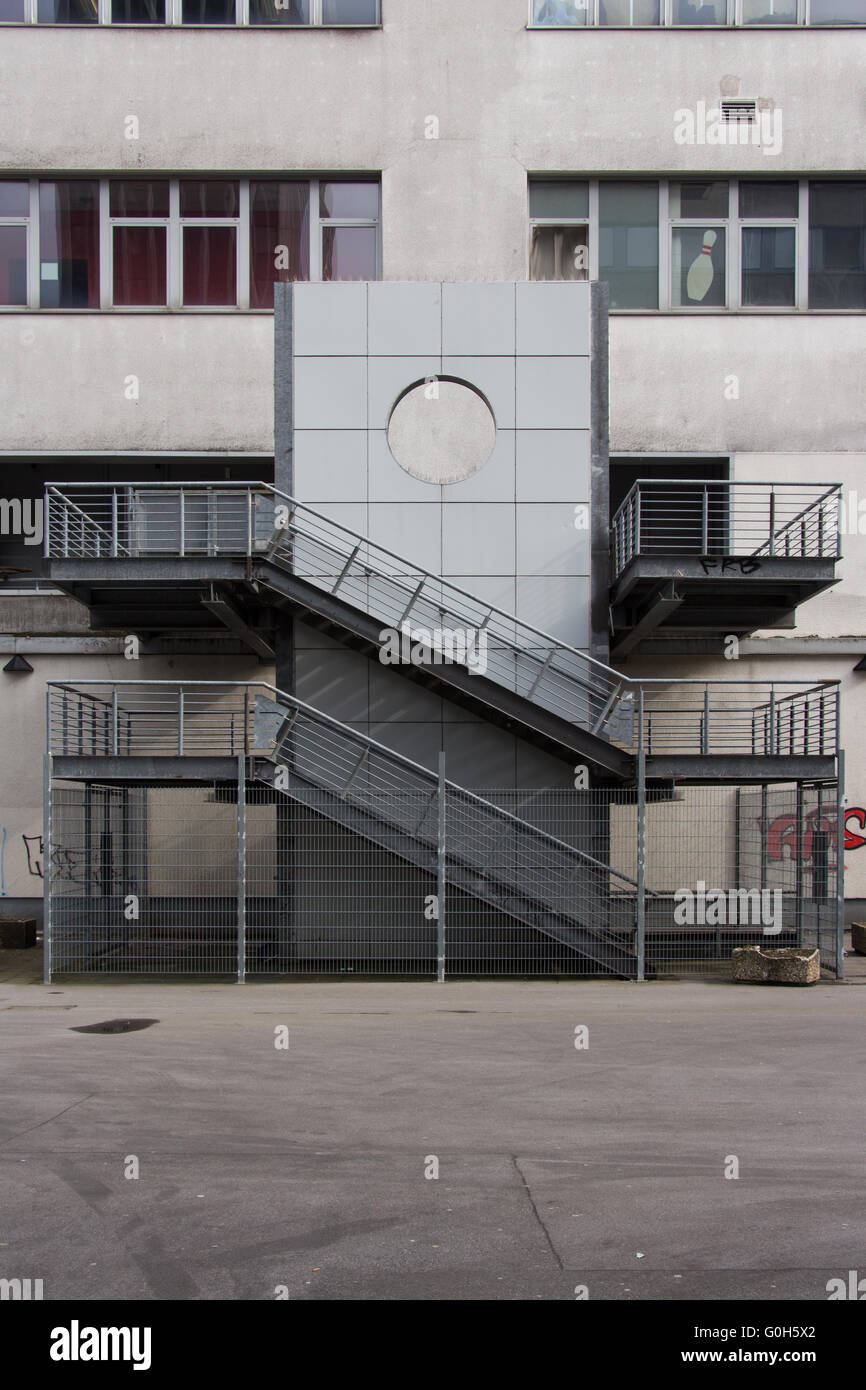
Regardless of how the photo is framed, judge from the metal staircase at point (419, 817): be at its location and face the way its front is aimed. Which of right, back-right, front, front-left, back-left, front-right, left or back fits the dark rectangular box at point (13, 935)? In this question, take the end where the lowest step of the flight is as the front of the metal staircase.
back-left

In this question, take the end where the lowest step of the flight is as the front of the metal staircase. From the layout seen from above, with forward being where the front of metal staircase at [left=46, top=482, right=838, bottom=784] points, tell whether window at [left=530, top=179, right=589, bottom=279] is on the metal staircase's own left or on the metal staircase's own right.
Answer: on the metal staircase's own left

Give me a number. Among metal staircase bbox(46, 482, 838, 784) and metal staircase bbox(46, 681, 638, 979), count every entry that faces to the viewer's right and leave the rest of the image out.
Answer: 2

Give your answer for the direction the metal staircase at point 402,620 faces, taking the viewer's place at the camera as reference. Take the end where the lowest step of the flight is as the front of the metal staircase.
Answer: facing to the right of the viewer

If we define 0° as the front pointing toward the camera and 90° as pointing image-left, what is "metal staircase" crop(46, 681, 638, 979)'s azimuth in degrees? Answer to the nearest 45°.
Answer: approximately 270°

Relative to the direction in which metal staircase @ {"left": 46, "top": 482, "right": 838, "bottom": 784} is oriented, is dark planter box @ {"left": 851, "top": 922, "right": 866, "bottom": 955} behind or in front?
in front
